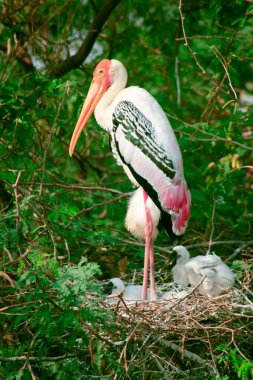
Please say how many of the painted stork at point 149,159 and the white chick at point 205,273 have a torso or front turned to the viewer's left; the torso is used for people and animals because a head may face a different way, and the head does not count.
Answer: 2

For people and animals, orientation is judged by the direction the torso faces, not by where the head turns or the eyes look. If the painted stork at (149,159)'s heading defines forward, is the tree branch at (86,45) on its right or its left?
on its right

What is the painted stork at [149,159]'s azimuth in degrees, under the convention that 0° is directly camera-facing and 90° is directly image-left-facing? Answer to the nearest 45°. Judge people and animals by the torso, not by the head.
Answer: approximately 90°

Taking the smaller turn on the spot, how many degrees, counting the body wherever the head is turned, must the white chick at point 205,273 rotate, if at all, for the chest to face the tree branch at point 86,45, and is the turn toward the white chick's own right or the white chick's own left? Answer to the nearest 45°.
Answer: approximately 45° to the white chick's own right

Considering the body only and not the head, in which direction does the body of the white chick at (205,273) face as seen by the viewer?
to the viewer's left
